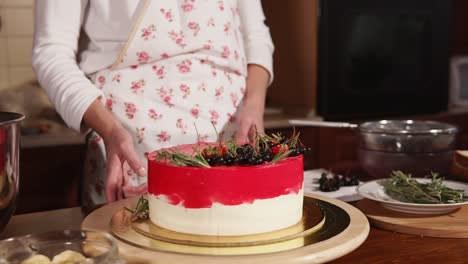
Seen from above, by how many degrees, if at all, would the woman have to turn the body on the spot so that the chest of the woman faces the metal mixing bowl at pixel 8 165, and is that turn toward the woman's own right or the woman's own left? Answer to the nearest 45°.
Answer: approximately 45° to the woman's own right

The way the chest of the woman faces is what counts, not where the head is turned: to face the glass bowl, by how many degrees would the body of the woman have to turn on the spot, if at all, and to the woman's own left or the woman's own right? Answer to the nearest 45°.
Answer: approximately 45° to the woman's own right

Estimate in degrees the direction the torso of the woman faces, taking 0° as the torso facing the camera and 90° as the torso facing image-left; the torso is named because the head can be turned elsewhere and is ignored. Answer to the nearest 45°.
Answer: approximately 315°
